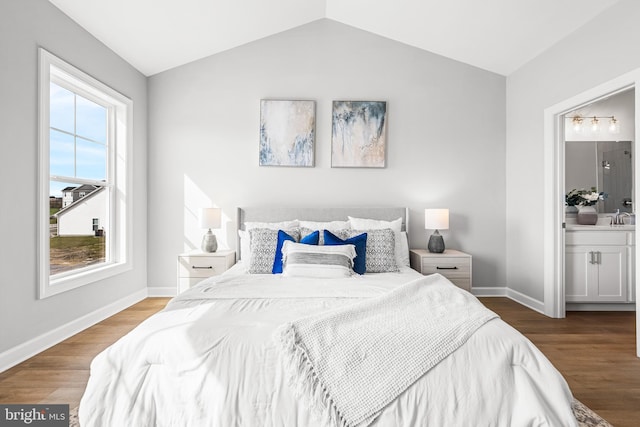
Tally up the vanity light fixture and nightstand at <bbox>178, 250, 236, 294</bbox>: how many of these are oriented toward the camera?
2

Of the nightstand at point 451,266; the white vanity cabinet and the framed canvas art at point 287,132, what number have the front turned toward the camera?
3

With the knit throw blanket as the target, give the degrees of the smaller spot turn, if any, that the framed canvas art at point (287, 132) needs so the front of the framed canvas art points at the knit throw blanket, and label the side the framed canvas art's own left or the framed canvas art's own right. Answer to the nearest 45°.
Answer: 0° — it already faces it

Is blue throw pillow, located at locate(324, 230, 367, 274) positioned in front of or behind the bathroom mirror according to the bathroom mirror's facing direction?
in front

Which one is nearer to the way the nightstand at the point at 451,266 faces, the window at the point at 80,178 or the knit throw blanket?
the knit throw blanket

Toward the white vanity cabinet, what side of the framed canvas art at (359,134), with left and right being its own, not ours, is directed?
left

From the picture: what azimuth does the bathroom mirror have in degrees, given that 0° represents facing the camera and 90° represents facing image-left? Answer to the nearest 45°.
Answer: approximately 0°
